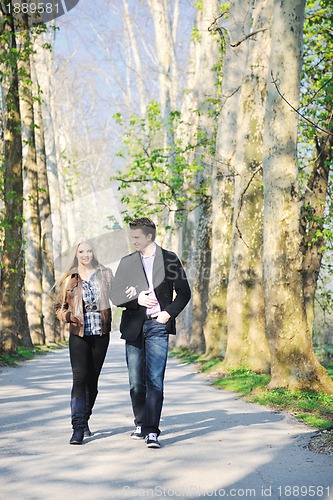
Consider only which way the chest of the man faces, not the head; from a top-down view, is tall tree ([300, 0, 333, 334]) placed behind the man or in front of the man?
behind

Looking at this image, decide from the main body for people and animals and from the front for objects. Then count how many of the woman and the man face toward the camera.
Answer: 2

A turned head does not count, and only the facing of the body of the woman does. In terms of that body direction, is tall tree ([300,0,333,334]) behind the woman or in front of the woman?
behind

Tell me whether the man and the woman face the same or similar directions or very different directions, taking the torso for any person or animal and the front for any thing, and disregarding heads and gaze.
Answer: same or similar directions

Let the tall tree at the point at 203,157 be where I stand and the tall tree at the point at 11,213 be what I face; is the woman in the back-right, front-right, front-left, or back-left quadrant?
front-left

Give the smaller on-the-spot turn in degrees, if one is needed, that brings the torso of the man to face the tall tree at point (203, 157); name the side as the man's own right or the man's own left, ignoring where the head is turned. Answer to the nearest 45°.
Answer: approximately 180°

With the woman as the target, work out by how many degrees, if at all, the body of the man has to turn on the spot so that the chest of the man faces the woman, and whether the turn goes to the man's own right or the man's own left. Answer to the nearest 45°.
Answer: approximately 90° to the man's own right

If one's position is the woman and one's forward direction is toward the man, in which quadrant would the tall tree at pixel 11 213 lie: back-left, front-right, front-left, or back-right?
back-left

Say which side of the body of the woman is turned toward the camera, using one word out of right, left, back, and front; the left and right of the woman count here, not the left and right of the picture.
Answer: front

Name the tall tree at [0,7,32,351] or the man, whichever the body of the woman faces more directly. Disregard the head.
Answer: the man

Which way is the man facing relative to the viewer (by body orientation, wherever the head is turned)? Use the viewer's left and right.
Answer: facing the viewer

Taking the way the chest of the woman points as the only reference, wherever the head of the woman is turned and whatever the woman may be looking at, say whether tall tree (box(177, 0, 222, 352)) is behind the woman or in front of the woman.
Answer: behind

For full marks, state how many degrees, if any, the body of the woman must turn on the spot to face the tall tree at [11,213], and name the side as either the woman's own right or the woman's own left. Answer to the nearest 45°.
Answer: approximately 180°

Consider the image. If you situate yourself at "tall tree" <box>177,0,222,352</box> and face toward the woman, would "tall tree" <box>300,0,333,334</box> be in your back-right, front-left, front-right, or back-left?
front-left
